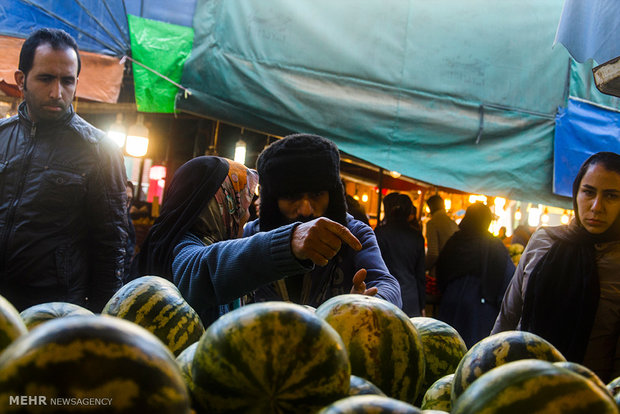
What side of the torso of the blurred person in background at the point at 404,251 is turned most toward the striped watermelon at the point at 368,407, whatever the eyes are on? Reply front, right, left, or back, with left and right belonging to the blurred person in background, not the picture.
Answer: back

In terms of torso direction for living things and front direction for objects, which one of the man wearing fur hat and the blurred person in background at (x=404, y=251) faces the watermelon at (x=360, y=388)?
the man wearing fur hat

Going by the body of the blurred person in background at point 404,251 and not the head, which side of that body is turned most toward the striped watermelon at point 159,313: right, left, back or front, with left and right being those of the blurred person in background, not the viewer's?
back

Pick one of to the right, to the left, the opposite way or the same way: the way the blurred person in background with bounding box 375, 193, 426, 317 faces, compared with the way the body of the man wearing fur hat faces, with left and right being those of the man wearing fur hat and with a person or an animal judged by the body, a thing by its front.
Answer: the opposite way

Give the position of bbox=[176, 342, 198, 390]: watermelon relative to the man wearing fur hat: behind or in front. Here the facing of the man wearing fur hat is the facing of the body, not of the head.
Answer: in front

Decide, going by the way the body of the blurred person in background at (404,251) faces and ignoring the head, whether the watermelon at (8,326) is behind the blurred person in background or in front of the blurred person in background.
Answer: behind

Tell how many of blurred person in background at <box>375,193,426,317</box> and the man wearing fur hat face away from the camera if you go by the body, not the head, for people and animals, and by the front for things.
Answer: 1

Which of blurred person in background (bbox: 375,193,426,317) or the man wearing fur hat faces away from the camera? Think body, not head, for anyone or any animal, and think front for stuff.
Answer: the blurred person in background

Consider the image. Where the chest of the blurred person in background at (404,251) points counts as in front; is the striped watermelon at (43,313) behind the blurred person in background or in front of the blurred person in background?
behind

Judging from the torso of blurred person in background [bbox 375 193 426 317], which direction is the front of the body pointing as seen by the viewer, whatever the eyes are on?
away from the camera

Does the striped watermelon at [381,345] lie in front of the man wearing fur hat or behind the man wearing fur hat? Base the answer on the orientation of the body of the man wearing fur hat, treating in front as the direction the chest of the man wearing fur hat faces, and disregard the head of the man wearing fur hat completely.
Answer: in front

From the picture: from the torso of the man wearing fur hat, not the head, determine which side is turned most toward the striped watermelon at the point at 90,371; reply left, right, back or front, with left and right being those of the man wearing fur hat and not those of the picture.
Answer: front
